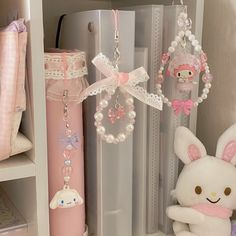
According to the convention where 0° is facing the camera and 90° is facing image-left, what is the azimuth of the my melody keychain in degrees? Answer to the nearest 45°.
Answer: approximately 0°
